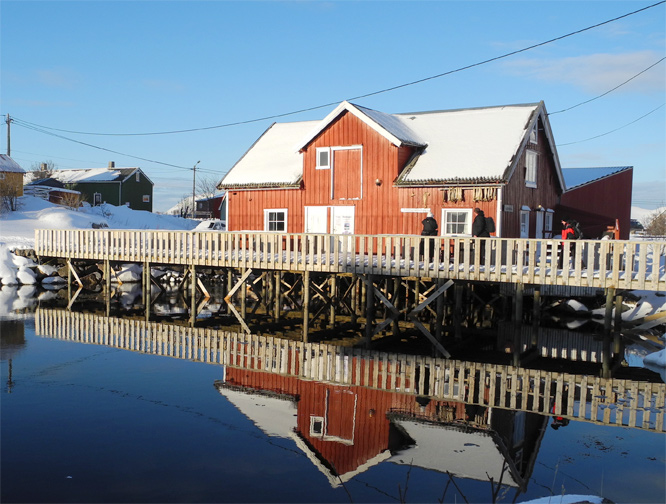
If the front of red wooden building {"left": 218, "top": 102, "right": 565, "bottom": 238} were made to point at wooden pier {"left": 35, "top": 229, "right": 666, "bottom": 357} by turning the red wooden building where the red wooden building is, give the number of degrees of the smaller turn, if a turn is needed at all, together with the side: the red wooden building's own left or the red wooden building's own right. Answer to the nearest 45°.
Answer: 0° — it already faces it

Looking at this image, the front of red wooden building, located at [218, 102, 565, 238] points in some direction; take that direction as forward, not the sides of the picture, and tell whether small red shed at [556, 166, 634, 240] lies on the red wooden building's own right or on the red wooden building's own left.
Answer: on the red wooden building's own left

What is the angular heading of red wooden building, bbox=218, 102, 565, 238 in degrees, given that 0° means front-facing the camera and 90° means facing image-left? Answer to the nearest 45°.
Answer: approximately 0°
